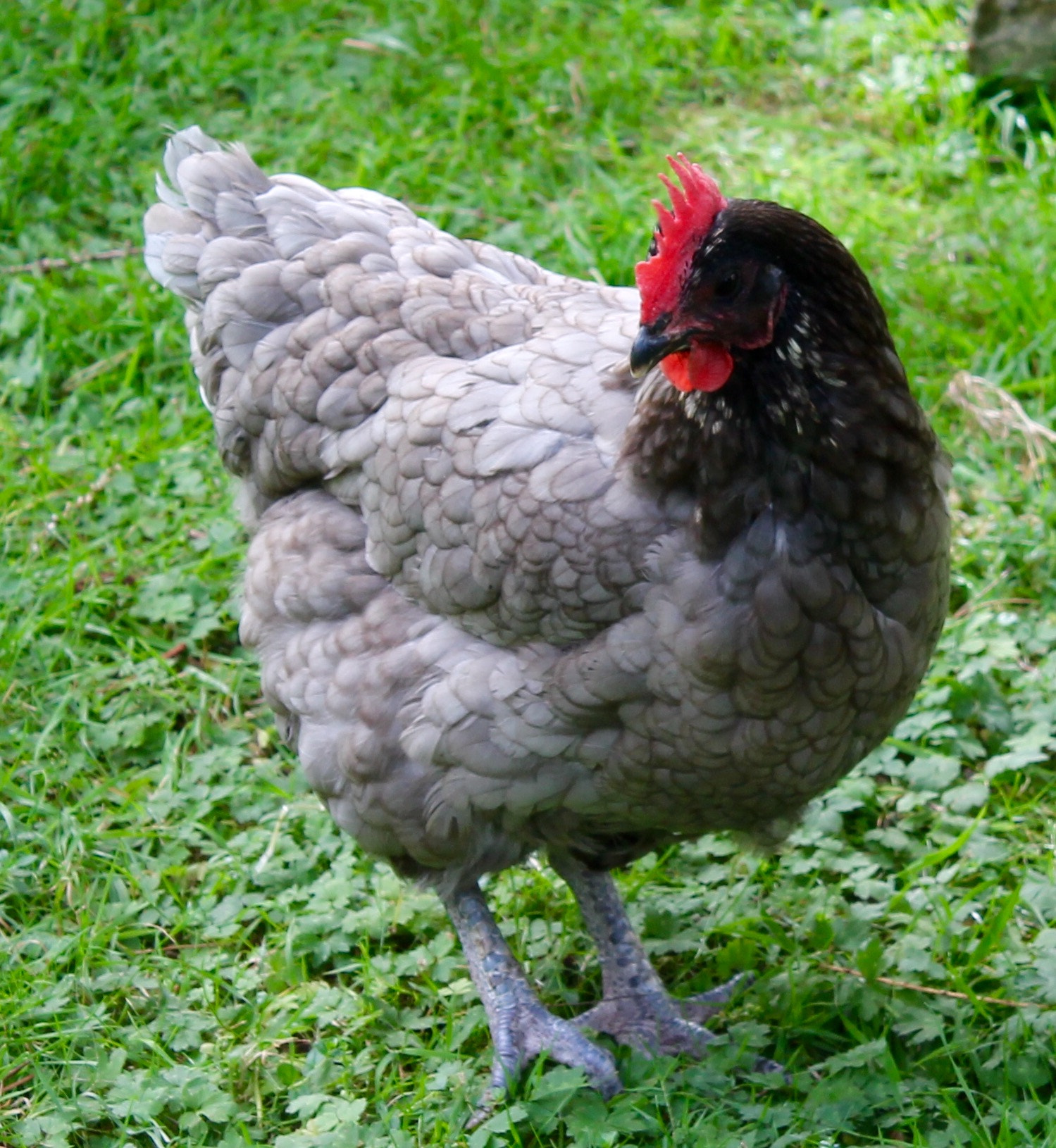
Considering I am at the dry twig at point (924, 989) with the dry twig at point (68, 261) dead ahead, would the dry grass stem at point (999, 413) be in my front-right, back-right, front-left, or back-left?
front-right

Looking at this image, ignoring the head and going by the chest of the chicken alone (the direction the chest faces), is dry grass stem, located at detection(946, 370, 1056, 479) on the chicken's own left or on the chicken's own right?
on the chicken's own left

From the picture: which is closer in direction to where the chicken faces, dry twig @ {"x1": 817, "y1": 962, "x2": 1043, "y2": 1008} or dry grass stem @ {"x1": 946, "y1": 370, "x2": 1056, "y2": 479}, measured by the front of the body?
the dry twig

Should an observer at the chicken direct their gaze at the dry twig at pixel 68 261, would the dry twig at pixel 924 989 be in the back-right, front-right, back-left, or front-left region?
back-right

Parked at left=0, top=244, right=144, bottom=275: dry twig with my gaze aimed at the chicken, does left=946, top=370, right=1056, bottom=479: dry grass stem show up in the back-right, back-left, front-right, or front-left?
front-left

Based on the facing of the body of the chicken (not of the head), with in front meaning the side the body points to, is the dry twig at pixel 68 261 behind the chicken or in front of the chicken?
behind

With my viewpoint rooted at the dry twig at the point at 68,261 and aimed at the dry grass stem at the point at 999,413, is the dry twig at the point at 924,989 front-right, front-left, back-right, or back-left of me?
front-right

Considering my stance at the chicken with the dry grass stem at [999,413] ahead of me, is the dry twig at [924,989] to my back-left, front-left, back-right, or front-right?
front-right
